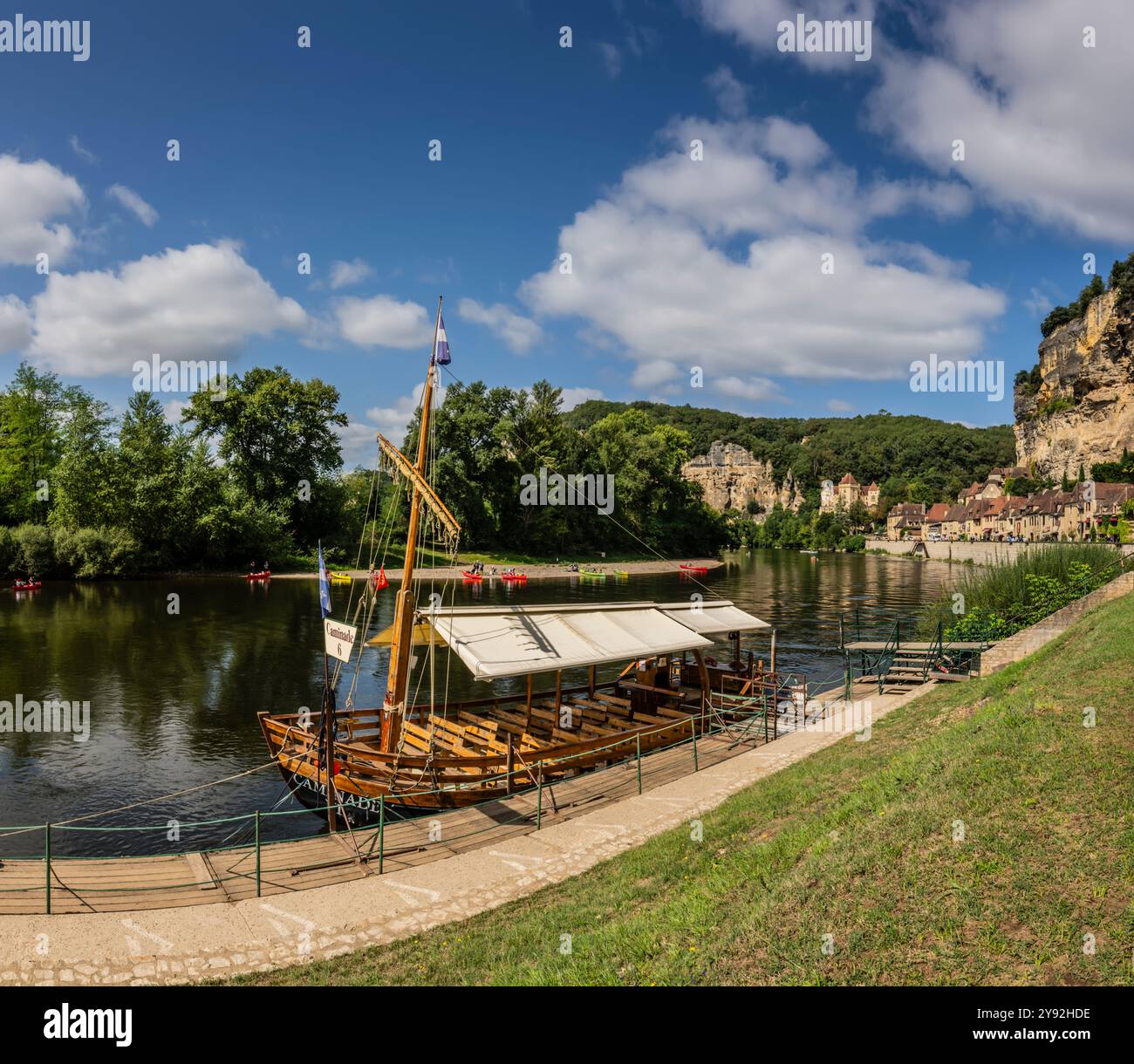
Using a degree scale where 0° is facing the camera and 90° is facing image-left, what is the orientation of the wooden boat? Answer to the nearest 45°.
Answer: approximately 45°

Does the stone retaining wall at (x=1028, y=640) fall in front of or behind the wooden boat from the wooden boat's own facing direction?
behind

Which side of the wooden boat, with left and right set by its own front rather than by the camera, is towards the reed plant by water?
back

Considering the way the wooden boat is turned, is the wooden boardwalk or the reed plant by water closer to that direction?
the wooden boardwalk
